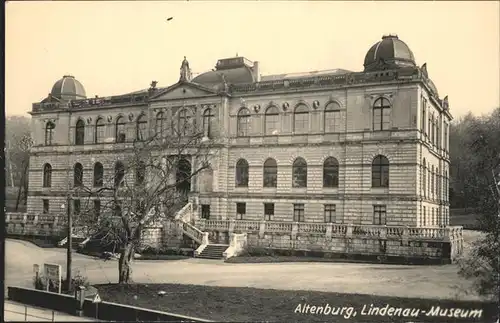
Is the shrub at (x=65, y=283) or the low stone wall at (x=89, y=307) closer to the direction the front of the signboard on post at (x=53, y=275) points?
the low stone wall

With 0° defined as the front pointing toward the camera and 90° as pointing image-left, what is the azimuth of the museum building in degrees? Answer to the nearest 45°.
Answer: approximately 45°

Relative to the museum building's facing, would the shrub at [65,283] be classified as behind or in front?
in front

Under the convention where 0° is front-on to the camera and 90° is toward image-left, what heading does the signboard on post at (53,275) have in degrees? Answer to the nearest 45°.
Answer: approximately 0°

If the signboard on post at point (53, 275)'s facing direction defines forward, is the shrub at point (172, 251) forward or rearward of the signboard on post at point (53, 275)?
rearward

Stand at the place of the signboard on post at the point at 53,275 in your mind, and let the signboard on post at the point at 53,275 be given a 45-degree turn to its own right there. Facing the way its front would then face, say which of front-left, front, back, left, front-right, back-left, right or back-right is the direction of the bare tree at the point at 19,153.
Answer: back-right

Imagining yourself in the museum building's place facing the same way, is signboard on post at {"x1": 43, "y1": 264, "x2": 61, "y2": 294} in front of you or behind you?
in front
